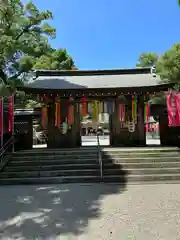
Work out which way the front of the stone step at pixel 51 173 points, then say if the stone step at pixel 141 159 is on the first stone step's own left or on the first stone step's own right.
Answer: on the first stone step's own left

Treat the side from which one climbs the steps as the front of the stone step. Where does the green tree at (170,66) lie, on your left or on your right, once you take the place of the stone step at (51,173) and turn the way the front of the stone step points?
on your left

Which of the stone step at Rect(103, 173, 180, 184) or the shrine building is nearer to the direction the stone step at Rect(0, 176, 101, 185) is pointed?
the stone step

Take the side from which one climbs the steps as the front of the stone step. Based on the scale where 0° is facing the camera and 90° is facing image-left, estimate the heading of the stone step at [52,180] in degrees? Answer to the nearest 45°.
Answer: approximately 0°

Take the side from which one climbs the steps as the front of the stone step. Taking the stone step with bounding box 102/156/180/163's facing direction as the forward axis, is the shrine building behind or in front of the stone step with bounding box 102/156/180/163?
behind

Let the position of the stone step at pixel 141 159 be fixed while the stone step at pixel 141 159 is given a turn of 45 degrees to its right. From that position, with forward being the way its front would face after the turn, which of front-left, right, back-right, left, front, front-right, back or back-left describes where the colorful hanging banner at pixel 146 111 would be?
back-right

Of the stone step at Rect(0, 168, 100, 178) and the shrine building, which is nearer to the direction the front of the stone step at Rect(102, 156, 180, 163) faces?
the stone step

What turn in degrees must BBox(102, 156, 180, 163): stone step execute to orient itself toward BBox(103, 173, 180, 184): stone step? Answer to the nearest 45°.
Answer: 0° — it already faces it
